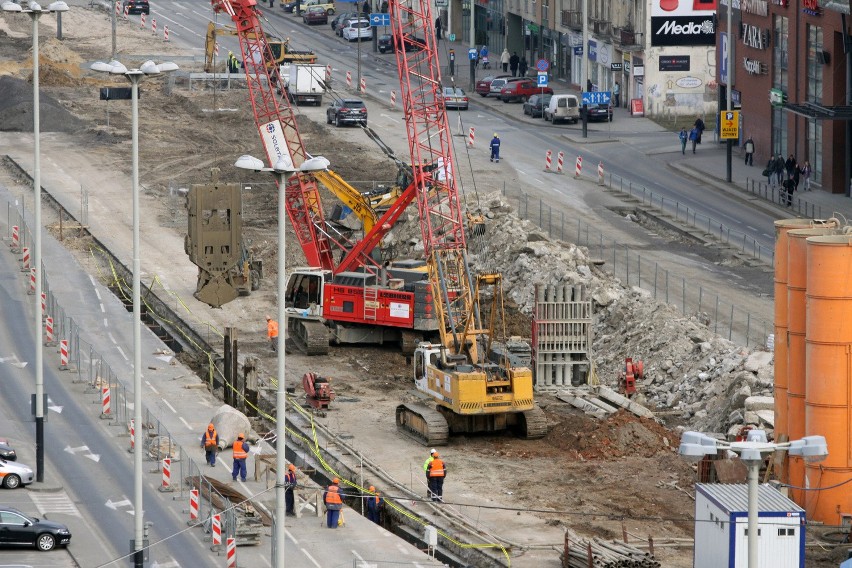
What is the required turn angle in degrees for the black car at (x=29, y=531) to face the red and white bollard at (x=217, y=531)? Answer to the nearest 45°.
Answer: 0° — it already faces it

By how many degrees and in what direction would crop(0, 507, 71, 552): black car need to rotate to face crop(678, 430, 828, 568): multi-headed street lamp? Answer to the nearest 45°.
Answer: approximately 45° to its right

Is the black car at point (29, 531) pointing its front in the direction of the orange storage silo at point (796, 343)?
yes

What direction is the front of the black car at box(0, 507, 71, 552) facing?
to the viewer's right

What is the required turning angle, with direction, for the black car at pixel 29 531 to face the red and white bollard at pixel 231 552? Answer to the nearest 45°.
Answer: approximately 45° to its right

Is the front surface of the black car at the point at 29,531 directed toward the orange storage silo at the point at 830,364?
yes

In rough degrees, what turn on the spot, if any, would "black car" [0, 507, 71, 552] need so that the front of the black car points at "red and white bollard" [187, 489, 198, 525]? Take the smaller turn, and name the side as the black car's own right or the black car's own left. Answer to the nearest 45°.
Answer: approximately 45° to the black car's own left

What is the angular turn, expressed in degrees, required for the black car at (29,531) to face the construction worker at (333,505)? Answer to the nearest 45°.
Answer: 0° — it already faces them

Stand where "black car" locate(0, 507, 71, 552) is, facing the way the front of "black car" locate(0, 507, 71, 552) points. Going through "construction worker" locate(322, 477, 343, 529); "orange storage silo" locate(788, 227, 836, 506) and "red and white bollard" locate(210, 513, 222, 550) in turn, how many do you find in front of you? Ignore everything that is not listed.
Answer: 3
